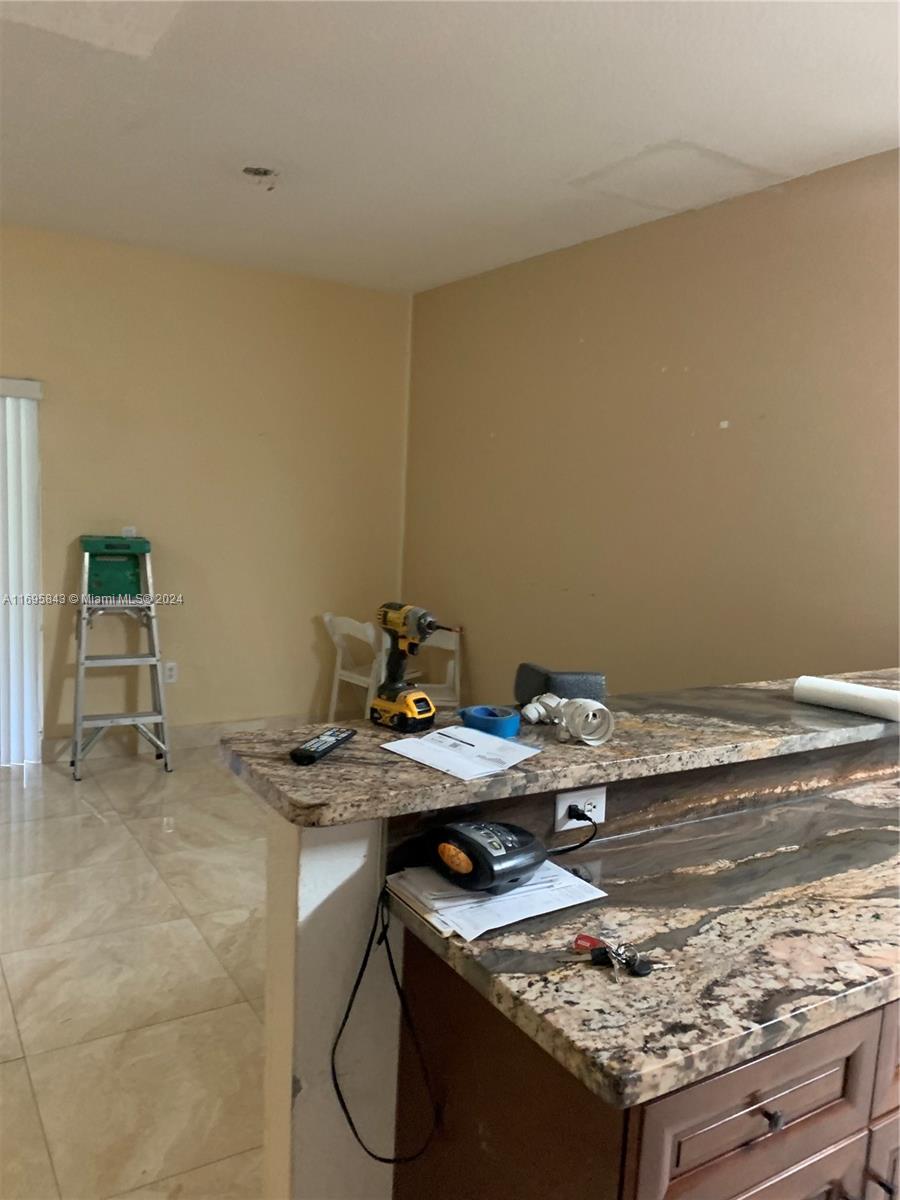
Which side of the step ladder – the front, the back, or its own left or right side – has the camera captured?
front

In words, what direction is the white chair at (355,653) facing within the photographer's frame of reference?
facing away from the viewer and to the right of the viewer

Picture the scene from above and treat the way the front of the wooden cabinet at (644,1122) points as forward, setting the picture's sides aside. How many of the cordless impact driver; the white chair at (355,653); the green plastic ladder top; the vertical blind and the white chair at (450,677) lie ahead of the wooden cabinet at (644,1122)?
0

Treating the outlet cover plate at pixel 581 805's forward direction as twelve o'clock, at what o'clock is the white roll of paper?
The white roll of paper is roughly at 9 o'clock from the outlet cover plate.

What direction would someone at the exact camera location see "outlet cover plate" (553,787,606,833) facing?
facing the viewer and to the right of the viewer

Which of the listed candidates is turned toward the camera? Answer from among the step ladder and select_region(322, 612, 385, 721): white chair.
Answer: the step ladder

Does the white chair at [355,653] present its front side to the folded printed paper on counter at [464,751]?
no

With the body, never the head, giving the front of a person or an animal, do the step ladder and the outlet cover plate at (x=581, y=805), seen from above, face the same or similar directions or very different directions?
same or similar directions

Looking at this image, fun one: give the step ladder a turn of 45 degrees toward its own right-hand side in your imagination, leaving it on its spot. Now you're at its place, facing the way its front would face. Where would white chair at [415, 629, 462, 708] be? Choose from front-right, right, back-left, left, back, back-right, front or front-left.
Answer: back-left

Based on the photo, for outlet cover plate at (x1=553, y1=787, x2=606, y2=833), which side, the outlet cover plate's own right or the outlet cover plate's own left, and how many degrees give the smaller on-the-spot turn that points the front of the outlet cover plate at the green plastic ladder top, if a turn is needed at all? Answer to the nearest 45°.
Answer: approximately 180°
